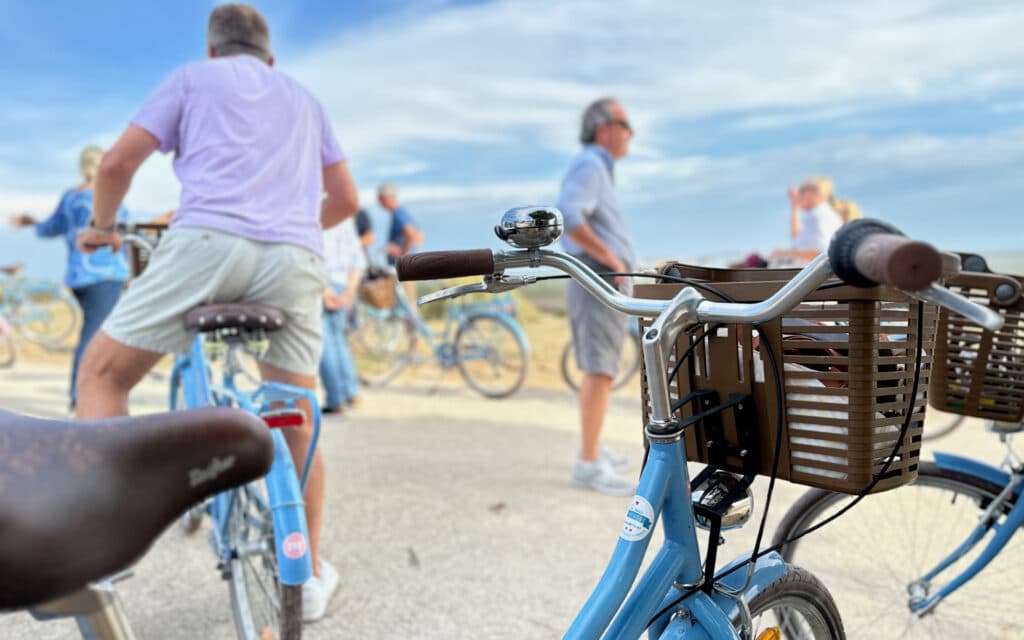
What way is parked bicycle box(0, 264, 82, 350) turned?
to the viewer's left

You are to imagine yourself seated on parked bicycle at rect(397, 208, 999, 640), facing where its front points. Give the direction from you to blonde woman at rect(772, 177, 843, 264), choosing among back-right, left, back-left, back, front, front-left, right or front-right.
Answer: front-left

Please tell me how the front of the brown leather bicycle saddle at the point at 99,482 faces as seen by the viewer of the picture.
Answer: facing to the right of the viewer

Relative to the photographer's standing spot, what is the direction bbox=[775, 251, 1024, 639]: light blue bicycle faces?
facing to the left of the viewer

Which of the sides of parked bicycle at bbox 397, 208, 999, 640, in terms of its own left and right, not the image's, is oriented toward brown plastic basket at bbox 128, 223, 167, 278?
left

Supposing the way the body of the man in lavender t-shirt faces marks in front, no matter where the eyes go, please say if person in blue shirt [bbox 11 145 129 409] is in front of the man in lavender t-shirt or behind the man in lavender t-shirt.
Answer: in front

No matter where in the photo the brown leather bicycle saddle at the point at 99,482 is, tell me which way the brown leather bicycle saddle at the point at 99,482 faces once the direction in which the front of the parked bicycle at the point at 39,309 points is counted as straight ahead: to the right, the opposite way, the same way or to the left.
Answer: the opposite way

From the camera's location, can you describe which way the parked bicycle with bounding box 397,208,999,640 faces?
facing away from the viewer and to the right of the viewer

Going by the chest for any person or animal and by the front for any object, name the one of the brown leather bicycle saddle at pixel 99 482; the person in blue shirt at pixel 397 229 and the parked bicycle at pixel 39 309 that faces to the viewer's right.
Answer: the brown leather bicycle saddle

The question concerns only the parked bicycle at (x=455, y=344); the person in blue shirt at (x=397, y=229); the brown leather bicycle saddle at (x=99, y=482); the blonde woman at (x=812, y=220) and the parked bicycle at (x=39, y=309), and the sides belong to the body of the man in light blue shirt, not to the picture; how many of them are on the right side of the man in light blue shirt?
1

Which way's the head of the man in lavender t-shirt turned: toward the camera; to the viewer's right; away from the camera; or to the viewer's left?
away from the camera

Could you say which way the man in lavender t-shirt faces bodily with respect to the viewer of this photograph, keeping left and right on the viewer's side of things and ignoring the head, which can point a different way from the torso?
facing away from the viewer

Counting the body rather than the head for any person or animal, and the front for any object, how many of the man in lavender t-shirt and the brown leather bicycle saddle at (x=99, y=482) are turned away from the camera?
1
